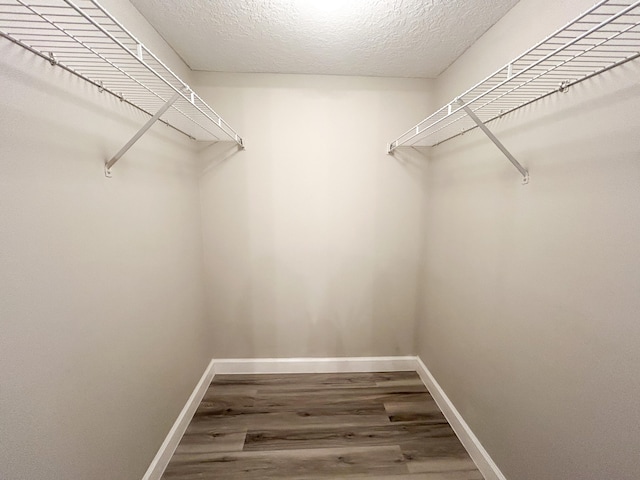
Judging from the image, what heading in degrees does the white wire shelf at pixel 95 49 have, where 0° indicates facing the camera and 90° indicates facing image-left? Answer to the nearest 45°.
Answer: approximately 270°

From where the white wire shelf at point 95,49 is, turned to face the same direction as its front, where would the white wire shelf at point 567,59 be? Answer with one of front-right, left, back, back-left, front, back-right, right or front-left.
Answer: front-right
